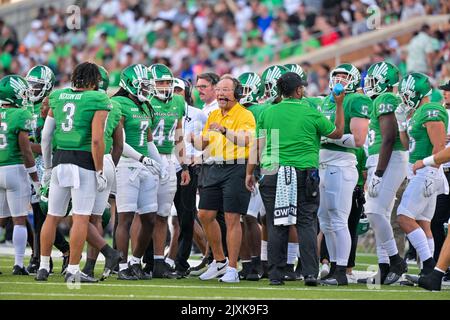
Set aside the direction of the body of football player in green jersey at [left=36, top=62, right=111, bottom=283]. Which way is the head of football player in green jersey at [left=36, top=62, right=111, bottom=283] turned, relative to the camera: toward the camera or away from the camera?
away from the camera

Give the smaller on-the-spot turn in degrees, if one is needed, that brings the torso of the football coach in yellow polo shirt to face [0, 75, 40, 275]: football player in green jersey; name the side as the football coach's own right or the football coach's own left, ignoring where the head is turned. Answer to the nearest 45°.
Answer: approximately 45° to the football coach's own right

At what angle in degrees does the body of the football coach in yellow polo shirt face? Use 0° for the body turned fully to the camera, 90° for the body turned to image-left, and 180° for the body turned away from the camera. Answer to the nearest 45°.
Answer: approximately 45°

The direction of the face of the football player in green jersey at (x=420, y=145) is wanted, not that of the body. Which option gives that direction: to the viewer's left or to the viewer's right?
to the viewer's left

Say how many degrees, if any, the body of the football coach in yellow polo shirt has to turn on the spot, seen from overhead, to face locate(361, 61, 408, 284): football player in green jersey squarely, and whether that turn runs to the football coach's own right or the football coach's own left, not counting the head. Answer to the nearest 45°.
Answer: approximately 135° to the football coach's own left

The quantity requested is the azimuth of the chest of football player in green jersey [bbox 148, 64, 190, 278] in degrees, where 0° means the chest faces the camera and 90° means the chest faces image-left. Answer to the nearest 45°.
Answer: approximately 0°
